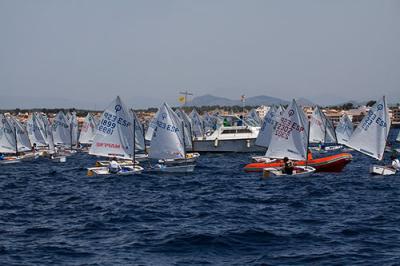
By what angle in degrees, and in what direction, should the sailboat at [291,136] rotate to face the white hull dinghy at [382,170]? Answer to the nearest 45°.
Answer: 0° — it already faces it

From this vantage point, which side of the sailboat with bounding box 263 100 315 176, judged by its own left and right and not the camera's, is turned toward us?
right

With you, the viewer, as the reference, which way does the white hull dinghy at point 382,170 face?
facing to the right of the viewer

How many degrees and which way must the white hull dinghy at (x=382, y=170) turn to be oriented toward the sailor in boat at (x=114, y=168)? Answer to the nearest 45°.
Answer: approximately 180°

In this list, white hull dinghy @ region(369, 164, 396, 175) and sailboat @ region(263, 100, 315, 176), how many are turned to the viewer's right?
2

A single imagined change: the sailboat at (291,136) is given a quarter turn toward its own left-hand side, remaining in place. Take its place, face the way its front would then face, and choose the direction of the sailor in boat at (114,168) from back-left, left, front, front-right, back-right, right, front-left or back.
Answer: left
